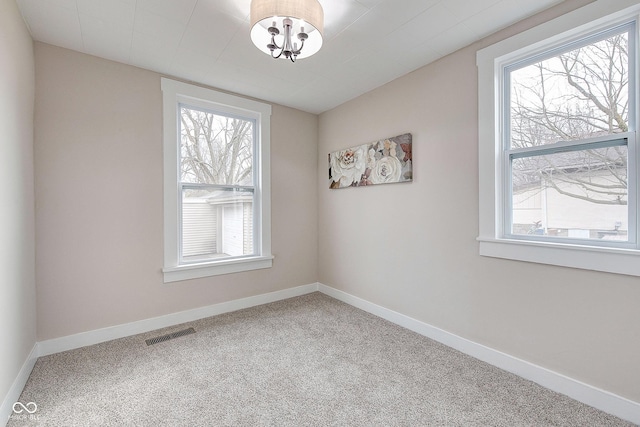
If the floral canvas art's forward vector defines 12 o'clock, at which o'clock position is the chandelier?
The chandelier is roughly at 11 o'clock from the floral canvas art.

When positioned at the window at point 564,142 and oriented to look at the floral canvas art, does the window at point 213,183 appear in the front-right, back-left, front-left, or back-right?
front-left

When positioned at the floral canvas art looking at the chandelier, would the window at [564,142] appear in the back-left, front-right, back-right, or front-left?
front-left

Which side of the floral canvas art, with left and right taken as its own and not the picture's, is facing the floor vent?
front

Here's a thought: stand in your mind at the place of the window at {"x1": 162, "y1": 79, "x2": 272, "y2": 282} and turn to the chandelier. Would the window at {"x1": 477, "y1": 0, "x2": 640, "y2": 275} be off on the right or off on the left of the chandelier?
left

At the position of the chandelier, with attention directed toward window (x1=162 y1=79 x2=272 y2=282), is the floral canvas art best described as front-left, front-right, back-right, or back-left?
front-right

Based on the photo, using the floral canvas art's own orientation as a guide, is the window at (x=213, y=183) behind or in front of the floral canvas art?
in front

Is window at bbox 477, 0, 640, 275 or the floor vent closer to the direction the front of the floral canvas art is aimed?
the floor vent

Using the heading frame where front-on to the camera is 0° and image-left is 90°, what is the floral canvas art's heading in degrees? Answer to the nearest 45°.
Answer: approximately 45°

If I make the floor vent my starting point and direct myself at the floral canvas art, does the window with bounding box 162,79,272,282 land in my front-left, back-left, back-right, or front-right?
front-left

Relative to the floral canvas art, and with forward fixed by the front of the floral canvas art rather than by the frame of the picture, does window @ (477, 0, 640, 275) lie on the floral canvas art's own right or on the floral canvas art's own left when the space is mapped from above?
on the floral canvas art's own left

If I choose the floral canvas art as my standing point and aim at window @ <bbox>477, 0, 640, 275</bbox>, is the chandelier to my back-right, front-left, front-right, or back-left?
front-right
